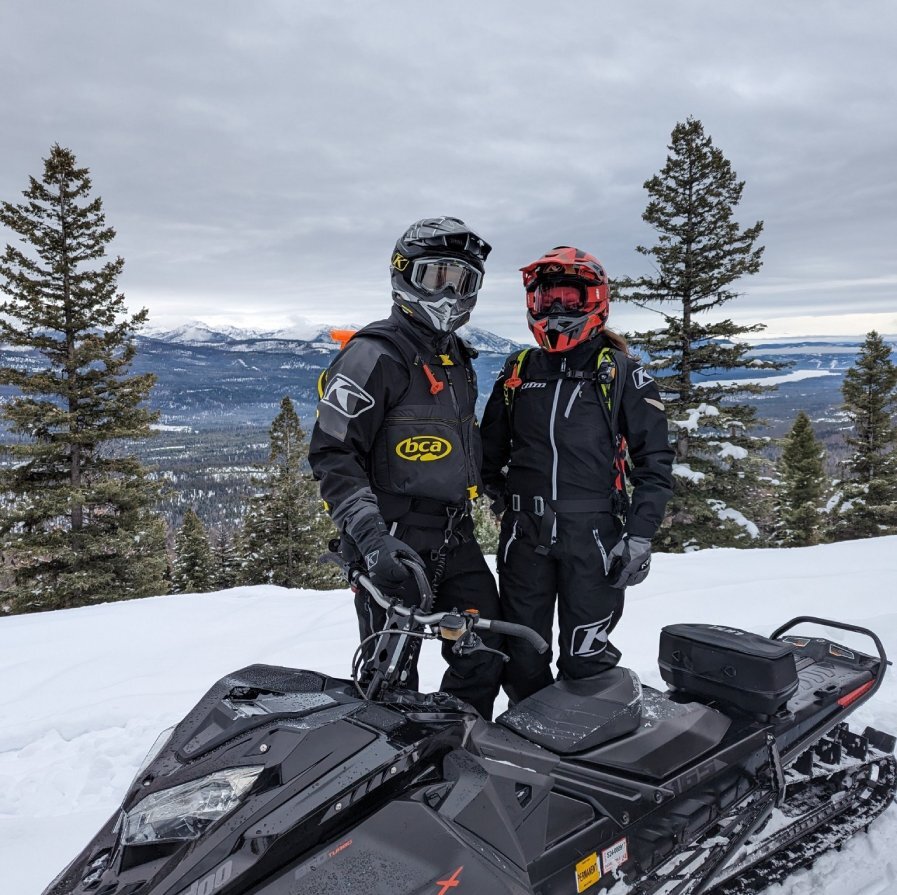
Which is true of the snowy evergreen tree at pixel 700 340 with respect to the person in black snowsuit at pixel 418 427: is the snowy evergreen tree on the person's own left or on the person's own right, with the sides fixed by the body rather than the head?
on the person's own left

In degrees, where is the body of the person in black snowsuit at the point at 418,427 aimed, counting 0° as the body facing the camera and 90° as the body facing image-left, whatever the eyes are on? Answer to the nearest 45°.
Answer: approximately 315°

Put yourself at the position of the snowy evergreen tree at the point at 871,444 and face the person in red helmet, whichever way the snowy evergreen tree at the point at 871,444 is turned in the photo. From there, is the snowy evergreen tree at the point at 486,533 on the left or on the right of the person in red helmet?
right

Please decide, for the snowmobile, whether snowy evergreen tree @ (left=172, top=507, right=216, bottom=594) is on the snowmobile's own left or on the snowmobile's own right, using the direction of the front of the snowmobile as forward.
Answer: on the snowmobile's own right

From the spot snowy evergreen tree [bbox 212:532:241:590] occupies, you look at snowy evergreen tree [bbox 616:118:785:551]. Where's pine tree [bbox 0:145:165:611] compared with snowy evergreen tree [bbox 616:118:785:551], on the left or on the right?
right

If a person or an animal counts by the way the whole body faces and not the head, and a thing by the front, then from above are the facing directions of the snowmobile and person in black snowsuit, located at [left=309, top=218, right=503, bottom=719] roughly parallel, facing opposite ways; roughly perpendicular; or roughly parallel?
roughly perpendicular
